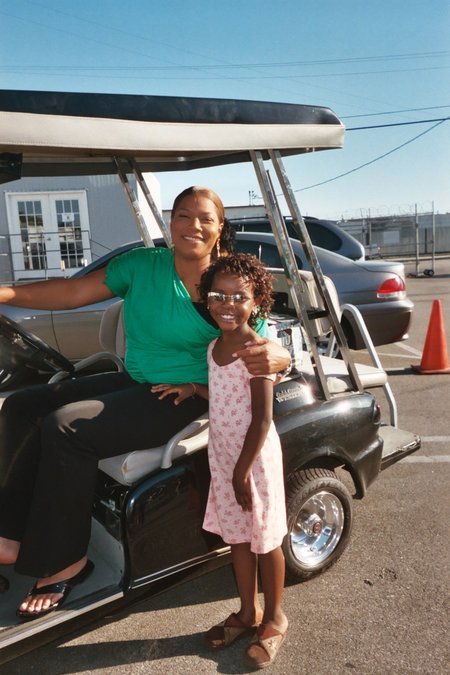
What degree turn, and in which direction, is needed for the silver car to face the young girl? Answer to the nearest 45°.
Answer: approximately 90° to its left

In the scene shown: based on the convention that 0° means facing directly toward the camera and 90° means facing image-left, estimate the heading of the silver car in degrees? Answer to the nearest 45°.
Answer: approximately 90°

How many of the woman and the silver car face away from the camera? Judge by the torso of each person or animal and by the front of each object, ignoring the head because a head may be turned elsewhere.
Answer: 0

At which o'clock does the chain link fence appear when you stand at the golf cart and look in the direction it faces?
The chain link fence is roughly at 5 o'clock from the golf cart.

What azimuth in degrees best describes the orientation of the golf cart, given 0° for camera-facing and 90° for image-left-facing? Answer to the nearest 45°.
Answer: approximately 45°

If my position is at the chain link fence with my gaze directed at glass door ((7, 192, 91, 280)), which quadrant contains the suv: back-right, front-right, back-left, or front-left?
front-left

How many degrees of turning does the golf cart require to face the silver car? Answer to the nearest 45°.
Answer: approximately 135° to its right

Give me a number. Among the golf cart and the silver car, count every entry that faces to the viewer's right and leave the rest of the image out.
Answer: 0

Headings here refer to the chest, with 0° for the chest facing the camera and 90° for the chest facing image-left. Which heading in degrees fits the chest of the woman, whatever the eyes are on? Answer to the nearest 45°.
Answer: approximately 45°

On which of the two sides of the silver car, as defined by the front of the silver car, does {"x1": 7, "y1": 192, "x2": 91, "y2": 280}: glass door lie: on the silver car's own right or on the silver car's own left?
on the silver car's own right

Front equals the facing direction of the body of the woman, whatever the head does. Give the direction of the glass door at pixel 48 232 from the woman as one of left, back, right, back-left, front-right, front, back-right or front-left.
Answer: back-right

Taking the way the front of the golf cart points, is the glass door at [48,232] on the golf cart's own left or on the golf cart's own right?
on the golf cart's own right

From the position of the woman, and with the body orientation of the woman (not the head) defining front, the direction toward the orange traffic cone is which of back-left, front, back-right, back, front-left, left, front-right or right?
back

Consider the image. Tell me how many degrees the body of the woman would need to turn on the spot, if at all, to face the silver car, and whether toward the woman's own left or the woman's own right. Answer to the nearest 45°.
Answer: approximately 180°

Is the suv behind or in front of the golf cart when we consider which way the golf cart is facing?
behind
